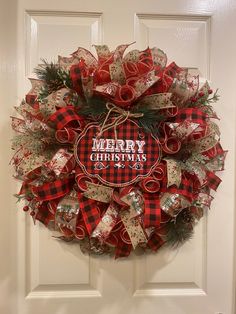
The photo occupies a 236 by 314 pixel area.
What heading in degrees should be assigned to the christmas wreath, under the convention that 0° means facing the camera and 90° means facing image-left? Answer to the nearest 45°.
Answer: approximately 0°
